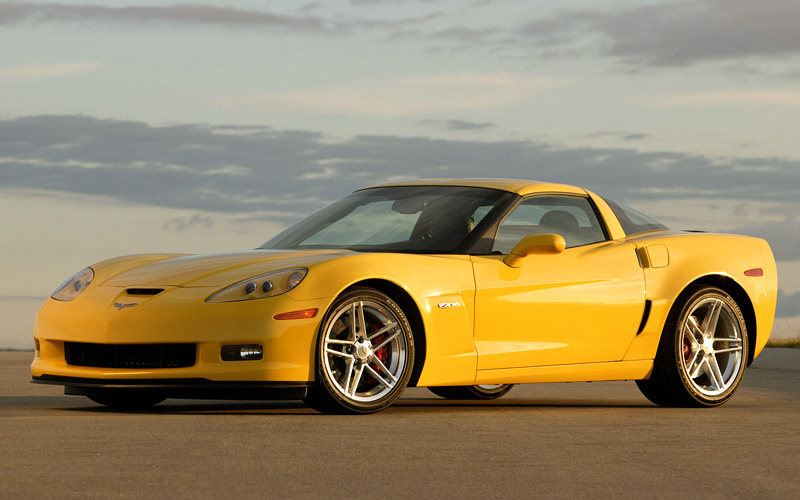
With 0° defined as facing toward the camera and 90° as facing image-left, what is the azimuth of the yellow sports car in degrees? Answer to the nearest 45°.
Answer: approximately 45°
